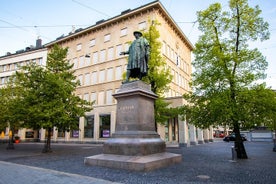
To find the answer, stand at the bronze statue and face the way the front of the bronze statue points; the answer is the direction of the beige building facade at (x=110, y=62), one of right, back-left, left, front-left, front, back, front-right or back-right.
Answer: back-right

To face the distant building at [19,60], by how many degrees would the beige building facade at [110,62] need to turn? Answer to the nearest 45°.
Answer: approximately 90° to its right

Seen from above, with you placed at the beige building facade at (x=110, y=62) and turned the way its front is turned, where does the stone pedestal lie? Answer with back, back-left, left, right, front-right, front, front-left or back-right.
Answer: front-left

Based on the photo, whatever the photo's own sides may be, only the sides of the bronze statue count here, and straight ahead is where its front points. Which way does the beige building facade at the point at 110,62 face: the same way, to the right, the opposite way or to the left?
the same way

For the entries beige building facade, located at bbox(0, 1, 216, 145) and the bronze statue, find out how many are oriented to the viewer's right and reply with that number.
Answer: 0

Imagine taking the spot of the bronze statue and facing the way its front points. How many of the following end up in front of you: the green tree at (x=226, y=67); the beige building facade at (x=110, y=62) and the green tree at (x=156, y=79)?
0

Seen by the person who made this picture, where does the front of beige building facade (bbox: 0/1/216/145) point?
facing the viewer and to the left of the viewer

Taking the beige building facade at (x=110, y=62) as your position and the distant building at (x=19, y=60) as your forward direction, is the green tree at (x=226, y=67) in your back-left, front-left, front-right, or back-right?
back-left

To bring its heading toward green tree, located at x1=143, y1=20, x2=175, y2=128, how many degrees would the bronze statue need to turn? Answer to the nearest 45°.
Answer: approximately 135° to its right

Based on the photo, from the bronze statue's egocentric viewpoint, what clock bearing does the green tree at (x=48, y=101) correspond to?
The green tree is roughly at 3 o'clock from the bronze statue.

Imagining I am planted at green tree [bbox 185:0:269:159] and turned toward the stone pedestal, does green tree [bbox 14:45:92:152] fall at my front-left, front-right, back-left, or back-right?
front-right

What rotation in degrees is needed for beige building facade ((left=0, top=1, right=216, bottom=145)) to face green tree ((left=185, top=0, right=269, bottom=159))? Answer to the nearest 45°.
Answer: approximately 45° to its left

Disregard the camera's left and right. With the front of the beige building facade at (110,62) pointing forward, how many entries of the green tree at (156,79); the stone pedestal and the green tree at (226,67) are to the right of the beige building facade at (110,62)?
0
